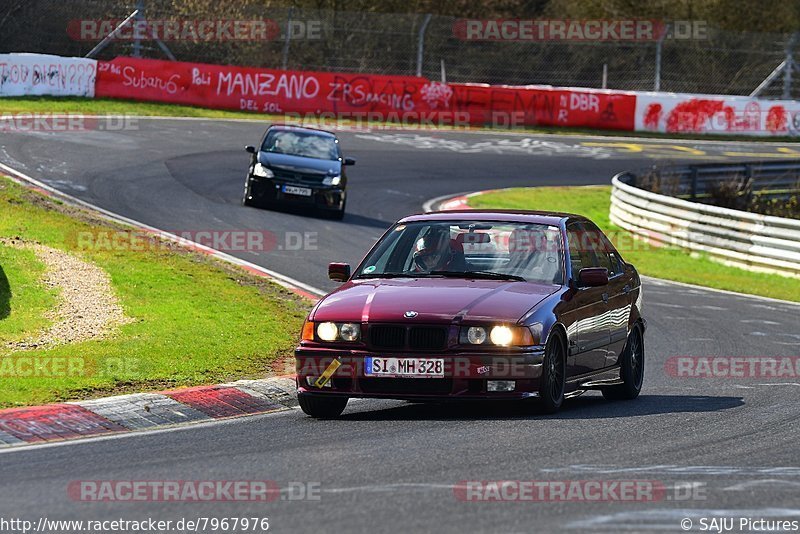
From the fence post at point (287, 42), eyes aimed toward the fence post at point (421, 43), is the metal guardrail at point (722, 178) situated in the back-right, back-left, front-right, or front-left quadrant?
front-right

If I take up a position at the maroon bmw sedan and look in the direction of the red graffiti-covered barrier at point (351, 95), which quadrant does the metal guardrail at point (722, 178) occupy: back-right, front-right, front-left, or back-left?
front-right

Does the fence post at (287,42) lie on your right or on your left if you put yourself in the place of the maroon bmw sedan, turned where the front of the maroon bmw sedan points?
on your right

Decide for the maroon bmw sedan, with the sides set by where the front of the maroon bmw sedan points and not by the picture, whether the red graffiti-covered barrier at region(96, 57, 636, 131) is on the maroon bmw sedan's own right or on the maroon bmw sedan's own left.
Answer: on the maroon bmw sedan's own right

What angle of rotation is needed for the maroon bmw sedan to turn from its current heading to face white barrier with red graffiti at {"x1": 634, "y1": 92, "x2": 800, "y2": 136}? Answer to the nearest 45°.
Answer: approximately 135° to its right

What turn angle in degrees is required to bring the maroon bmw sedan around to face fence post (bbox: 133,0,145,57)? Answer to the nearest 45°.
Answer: approximately 135° to its right

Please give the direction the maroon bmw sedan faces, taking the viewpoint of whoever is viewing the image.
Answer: facing the viewer and to the left of the viewer

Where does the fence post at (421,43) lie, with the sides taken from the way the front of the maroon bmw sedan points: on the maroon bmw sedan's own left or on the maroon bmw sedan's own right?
on the maroon bmw sedan's own right

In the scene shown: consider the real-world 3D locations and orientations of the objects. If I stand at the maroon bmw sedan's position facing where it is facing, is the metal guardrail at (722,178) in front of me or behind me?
behind
